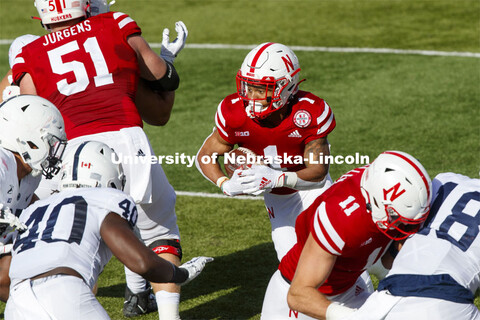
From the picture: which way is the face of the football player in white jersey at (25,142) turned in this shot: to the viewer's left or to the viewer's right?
to the viewer's right

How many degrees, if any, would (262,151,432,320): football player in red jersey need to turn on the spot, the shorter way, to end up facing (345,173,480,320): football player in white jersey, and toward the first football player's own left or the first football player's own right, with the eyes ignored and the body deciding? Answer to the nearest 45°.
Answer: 0° — they already face them

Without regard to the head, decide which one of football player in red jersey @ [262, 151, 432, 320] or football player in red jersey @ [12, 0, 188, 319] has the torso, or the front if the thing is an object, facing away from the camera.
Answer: football player in red jersey @ [12, 0, 188, 319]

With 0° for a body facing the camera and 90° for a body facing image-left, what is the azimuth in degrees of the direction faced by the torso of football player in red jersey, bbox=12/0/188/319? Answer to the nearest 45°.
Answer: approximately 180°

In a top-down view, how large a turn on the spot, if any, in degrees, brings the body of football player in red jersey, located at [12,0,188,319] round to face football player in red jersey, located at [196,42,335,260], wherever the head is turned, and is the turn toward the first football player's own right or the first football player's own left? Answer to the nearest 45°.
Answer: approximately 90° to the first football player's own right

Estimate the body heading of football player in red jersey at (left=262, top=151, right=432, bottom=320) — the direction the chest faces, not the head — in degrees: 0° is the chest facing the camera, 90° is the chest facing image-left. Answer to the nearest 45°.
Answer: approximately 315°

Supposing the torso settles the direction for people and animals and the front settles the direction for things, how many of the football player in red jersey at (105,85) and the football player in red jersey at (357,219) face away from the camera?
1

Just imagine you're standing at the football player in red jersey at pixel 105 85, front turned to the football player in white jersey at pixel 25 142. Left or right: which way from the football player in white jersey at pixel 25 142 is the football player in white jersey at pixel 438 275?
left

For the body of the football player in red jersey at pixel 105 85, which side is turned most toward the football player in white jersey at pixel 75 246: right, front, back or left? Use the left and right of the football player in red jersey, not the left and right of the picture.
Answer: back

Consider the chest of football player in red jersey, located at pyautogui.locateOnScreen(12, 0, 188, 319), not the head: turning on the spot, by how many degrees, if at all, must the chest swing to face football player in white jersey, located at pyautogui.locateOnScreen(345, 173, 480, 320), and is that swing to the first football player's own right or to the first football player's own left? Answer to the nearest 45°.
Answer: approximately 135° to the first football player's own right
